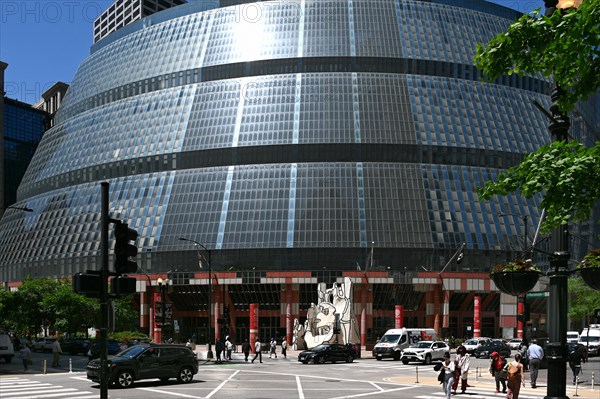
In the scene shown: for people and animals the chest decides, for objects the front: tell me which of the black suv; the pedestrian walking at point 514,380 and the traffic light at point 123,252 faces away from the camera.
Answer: the pedestrian walking

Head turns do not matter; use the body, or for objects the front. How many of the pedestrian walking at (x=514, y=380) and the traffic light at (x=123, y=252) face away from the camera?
1

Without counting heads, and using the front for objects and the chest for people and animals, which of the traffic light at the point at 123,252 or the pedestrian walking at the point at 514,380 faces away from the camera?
the pedestrian walking

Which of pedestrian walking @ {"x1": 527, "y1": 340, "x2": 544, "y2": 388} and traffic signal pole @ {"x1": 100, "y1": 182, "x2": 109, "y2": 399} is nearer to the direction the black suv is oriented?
the traffic signal pole

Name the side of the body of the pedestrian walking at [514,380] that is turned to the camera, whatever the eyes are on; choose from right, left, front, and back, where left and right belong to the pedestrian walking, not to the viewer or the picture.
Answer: back

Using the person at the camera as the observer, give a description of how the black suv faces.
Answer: facing the viewer and to the left of the viewer

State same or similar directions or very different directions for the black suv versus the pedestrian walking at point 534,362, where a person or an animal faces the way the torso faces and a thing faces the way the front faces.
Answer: very different directions
